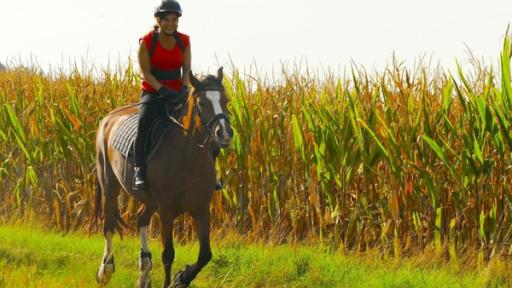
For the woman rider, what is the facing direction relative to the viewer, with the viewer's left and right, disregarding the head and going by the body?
facing the viewer and to the right of the viewer
